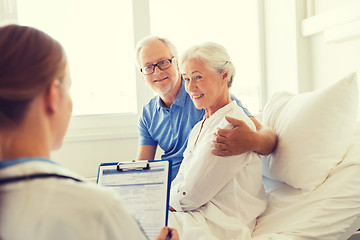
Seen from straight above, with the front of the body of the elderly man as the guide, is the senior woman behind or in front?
in front

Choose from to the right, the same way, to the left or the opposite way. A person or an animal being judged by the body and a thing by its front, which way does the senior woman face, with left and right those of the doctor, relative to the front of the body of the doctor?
the opposite way

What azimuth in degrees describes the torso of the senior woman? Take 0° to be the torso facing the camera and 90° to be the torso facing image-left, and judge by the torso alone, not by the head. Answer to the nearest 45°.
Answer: approximately 45°

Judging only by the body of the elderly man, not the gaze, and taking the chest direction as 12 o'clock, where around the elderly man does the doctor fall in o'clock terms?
The doctor is roughly at 12 o'clock from the elderly man.

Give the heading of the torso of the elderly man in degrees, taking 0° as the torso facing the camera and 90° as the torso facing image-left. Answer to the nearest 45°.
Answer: approximately 0°

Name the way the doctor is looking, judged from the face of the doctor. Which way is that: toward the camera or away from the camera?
away from the camera

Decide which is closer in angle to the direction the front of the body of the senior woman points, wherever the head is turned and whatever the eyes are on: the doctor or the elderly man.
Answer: the doctor

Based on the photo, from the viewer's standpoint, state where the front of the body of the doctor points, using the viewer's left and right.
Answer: facing away from the viewer and to the right of the viewer

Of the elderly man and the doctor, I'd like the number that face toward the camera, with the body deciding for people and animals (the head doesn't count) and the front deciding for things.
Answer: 1

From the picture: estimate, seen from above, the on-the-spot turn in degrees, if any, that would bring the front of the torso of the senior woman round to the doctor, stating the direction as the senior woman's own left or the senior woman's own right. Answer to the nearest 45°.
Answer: approximately 45° to the senior woman's own left
